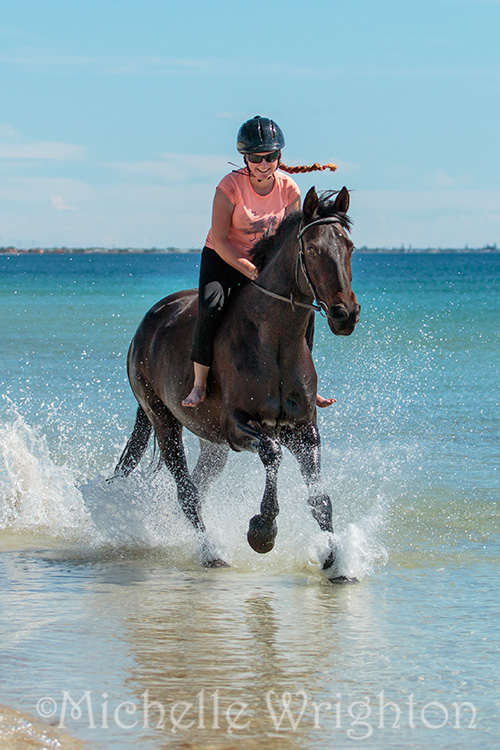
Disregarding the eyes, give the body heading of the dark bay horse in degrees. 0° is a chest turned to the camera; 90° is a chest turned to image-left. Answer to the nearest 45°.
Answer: approximately 315°
